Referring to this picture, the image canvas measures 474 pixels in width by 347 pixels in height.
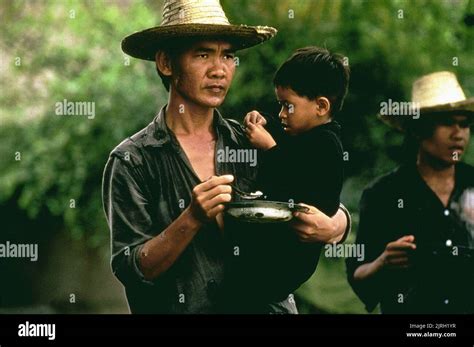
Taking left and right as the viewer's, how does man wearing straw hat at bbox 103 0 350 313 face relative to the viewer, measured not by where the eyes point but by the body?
facing the viewer and to the right of the viewer

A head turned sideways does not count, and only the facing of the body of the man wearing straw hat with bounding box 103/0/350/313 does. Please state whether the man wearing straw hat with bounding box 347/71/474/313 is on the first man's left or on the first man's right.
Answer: on the first man's left

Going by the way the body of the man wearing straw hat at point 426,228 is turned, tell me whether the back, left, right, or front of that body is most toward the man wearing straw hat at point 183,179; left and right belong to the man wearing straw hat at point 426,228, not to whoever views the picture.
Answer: right

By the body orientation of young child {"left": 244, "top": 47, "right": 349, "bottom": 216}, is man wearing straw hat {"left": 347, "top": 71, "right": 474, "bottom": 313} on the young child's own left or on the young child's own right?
on the young child's own right

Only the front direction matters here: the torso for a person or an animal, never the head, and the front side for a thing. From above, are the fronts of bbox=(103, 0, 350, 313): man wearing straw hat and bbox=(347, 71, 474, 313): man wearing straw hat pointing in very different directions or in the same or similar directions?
same or similar directions

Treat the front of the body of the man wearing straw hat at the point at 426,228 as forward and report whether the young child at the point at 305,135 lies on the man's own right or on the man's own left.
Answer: on the man's own right

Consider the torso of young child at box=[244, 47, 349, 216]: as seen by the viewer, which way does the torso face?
to the viewer's left
